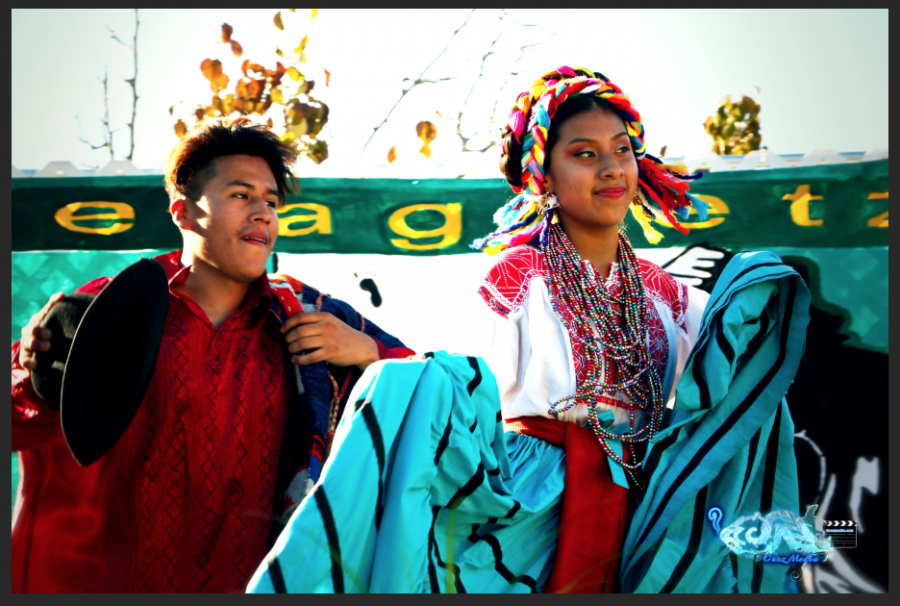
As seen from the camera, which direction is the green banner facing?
toward the camera

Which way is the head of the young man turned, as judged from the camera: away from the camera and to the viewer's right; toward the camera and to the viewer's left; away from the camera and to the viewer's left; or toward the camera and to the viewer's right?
toward the camera and to the viewer's right

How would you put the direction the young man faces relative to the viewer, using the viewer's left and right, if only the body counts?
facing the viewer and to the right of the viewer

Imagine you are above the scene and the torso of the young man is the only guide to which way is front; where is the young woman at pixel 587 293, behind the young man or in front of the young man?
in front

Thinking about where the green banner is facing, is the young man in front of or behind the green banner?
in front

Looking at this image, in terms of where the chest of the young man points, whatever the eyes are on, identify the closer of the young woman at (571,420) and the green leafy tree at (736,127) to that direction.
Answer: the young woman

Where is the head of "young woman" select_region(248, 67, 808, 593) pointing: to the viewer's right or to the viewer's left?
to the viewer's right

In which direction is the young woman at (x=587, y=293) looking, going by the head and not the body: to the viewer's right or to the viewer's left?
to the viewer's right

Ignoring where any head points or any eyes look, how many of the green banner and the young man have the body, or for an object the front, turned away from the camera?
0
